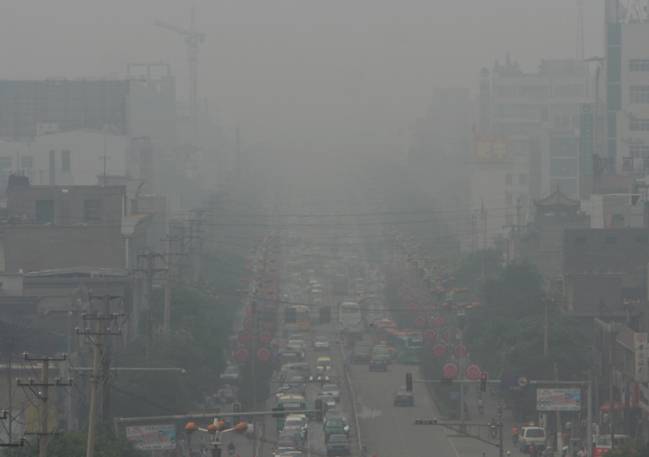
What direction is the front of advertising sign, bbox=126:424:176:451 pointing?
toward the camera

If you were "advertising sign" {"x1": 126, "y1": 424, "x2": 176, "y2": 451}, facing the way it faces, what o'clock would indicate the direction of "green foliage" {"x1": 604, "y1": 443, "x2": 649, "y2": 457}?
The green foliage is roughly at 10 o'clock from the advertising sign.

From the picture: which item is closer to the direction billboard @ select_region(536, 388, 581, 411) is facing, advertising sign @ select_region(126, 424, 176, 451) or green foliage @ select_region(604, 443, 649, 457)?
the green foliage

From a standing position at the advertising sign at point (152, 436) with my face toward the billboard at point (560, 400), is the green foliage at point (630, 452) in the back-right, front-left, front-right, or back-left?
front-right

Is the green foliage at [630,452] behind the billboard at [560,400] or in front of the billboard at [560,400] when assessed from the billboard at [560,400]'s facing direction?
in front

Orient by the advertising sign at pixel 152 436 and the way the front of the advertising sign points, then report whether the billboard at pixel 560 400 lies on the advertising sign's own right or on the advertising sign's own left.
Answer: on the advertising sign's own left

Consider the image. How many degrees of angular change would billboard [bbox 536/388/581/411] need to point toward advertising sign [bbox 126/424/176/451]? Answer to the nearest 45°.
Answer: approximately 45° to its right

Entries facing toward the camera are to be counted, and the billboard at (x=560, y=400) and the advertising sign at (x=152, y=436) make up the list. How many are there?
2
